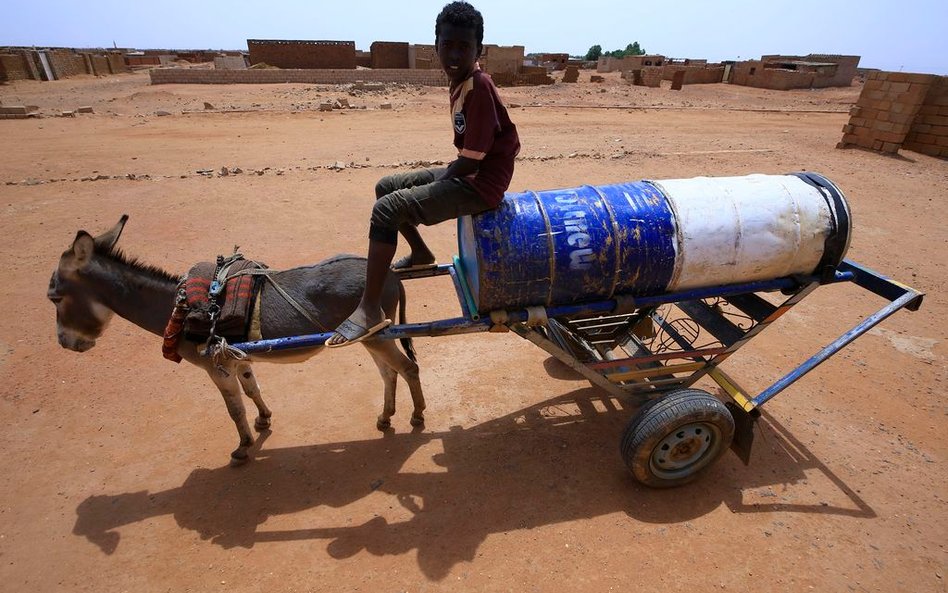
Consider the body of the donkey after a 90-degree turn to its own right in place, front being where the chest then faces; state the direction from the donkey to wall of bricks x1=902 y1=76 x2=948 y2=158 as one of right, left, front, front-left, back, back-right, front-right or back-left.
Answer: right

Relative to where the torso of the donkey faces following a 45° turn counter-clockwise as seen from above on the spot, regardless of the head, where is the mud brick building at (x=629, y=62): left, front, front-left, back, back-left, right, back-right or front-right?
back

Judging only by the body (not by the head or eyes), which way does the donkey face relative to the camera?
to the viewer's left

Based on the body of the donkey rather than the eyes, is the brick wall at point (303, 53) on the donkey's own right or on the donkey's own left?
on the donkey's own right

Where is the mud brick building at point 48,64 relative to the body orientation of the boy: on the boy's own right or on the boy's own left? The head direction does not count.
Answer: on the boy's own right

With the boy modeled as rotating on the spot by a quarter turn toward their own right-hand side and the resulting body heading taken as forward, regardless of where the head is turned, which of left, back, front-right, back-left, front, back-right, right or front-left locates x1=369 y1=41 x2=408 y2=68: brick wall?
front

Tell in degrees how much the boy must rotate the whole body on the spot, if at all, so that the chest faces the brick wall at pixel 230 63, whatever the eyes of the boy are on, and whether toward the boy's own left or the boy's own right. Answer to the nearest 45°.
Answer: approximately 90° to the boy's own right

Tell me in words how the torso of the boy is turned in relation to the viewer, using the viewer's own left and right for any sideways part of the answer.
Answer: facing to the left of the viewer

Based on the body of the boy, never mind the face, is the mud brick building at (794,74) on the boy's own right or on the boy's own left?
on the boy's own right
